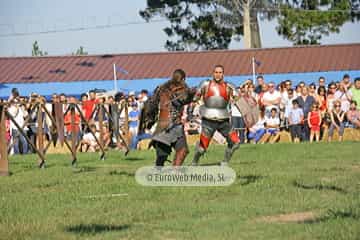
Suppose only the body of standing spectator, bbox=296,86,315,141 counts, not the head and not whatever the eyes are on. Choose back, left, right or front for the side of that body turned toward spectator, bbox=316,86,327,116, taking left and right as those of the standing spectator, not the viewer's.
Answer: left

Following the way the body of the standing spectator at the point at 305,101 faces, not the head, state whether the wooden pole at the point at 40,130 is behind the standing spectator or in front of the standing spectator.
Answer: in front

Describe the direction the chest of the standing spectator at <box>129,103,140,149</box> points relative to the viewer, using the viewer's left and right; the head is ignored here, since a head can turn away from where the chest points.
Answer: facing the viewer

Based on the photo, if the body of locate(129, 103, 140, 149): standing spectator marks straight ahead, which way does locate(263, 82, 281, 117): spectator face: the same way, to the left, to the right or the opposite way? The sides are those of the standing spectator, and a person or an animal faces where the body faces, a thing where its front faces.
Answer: the same way

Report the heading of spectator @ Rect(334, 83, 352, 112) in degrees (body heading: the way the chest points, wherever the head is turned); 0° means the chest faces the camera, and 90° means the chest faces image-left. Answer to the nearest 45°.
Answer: approximately 0°

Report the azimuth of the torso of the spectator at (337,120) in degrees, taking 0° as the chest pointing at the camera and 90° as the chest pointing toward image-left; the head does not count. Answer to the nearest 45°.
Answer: approximately 0°

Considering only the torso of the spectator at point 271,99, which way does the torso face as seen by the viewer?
toward the camera

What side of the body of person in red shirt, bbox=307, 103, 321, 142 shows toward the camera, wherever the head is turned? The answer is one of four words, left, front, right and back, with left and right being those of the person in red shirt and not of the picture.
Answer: front

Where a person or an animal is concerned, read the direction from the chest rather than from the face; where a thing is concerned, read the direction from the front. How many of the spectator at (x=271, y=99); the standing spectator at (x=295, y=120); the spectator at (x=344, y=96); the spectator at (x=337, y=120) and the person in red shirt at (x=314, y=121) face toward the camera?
5

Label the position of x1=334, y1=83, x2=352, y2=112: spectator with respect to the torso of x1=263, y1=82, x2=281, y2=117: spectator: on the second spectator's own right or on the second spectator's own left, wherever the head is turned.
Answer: on the second spectator's own left

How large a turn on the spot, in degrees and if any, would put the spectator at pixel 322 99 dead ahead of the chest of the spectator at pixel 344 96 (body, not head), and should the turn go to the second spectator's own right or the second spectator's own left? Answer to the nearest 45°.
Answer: approximately 90° to the second spectator's own right

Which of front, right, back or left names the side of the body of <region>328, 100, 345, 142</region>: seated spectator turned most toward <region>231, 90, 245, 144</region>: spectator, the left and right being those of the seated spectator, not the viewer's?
right

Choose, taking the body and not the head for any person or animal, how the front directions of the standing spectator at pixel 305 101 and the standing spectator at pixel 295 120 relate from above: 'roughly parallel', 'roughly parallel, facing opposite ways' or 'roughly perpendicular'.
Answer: roughly parallel

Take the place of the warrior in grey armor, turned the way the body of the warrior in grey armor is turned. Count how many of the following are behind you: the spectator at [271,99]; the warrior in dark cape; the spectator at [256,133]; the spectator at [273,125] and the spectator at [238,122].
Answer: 4

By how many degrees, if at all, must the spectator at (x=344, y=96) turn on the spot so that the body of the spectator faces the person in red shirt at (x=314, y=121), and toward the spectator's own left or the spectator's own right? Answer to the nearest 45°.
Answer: approximately 90° to the spectator's own right

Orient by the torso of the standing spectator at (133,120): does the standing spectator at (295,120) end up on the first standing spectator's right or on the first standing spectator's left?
on the first standing spectator's left

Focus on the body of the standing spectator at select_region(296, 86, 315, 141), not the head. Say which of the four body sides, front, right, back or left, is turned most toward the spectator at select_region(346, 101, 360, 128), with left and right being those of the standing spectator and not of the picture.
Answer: left
